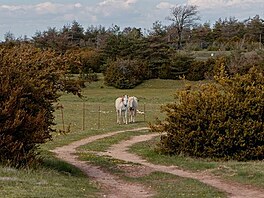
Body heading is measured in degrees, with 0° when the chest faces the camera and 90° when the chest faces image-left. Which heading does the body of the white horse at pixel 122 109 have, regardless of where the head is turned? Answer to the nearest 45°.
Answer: approximately 315°
